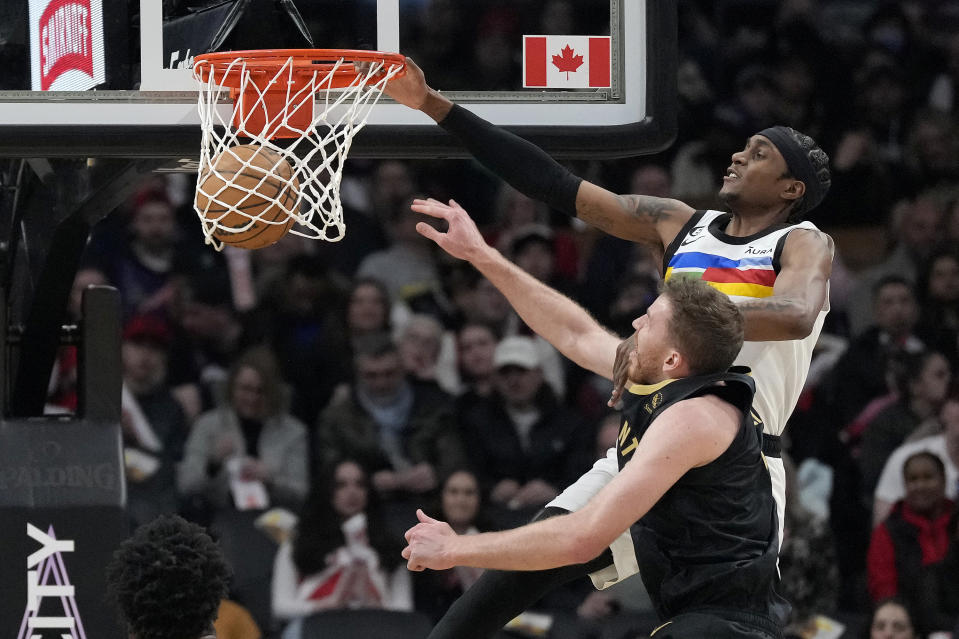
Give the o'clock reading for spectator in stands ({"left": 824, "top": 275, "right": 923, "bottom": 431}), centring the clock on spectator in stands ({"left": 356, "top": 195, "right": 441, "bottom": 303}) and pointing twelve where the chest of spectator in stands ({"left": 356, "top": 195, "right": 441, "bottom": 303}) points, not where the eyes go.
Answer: spectator in stands ({"left": 824, "top": 275, "right": 923, "bottom": 431}) is roughly at 9 o'clock from spectator in stands ({"left": 356, "top": 195, "right": 441, "bottom": 303}).

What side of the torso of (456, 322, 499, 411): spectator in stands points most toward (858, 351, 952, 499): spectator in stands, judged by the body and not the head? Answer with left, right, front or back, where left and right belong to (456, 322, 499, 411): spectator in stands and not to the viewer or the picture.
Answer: left

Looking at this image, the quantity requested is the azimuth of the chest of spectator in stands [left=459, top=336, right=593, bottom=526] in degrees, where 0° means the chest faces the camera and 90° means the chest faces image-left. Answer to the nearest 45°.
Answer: approximately 0°

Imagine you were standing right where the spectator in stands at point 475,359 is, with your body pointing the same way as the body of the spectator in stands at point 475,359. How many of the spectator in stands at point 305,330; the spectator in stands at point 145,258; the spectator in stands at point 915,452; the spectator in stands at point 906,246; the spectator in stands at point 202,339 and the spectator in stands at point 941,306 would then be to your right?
3
